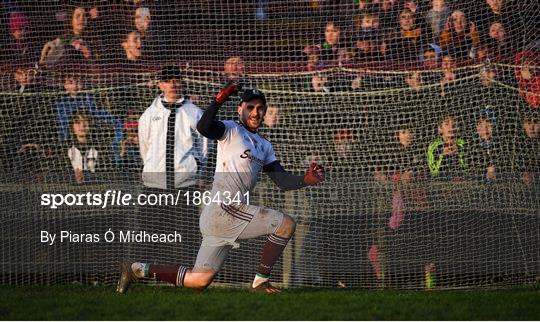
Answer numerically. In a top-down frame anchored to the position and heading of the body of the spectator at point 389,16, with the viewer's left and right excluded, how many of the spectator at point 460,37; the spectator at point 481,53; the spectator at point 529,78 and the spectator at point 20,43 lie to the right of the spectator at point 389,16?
1

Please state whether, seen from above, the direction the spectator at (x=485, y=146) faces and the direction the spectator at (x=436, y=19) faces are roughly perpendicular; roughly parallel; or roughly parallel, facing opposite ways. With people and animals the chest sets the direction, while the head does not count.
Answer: roughly parallel

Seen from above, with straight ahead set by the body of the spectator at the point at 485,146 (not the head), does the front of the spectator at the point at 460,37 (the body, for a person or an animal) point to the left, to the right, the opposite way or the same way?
the same way

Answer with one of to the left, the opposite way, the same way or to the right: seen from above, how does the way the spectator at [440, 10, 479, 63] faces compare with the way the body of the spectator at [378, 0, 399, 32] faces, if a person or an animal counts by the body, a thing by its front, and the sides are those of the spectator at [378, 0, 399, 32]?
the same way

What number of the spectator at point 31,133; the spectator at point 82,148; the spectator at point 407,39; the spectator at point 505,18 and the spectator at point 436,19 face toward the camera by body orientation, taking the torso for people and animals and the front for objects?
5

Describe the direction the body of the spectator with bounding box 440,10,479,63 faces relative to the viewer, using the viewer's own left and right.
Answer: facing the viewer

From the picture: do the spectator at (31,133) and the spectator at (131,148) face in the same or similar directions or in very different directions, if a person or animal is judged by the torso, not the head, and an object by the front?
same or similar directions

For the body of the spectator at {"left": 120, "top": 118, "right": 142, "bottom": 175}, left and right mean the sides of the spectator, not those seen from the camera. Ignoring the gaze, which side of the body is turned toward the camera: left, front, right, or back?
front

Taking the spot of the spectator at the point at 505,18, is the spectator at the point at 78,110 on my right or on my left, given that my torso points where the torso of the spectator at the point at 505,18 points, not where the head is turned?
on my right

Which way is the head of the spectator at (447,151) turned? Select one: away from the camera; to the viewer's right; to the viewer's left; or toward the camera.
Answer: toward the camera

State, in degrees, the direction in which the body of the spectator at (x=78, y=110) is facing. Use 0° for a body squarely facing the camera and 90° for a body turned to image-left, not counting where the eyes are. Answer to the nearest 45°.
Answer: approximately 0°

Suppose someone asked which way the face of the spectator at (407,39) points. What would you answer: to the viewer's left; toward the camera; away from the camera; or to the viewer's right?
toward the camera

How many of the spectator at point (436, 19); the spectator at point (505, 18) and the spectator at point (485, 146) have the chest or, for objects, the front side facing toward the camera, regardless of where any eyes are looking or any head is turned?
3
